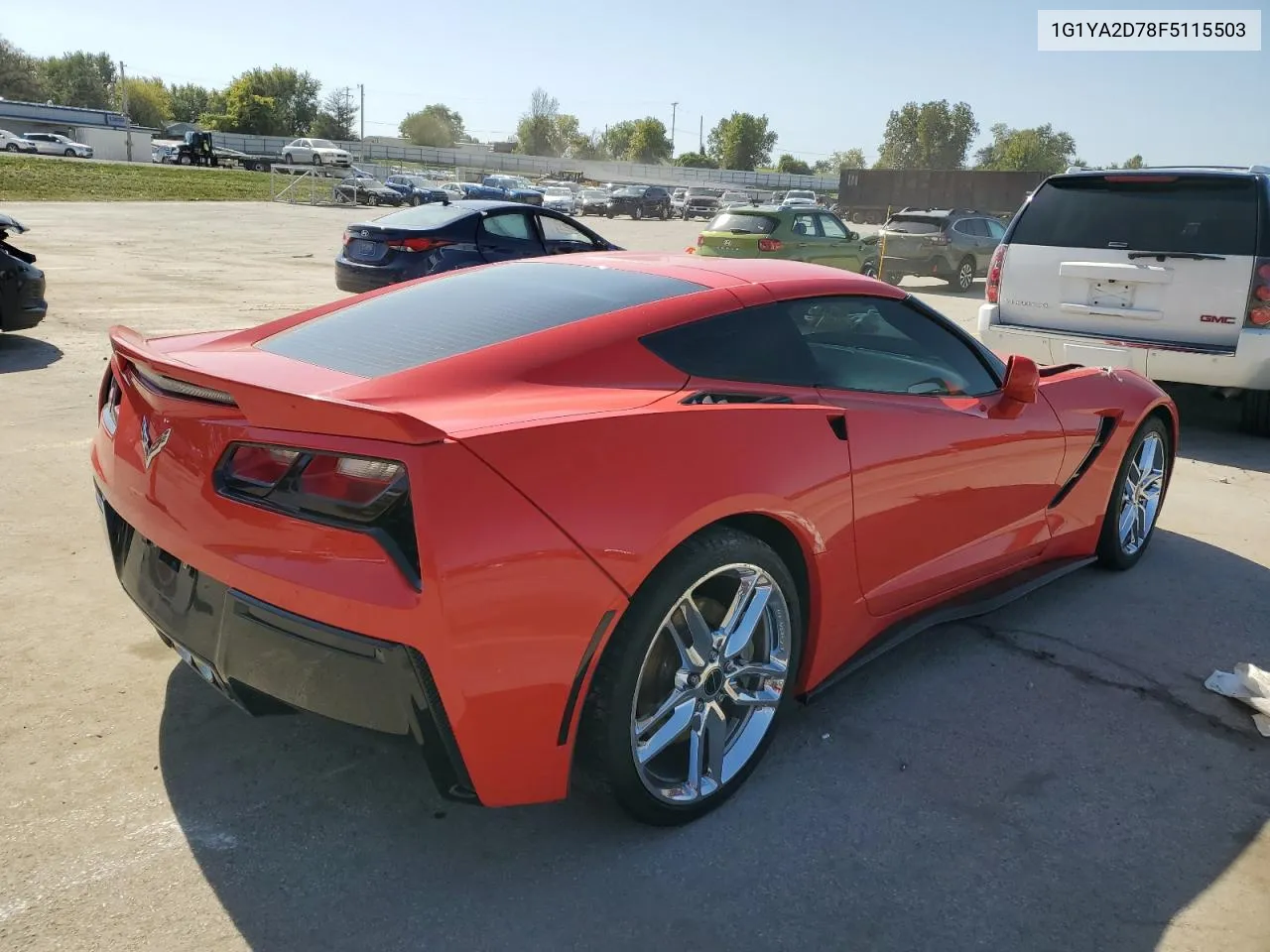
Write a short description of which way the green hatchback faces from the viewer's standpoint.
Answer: facing away from the viewer and to the right of the viewer

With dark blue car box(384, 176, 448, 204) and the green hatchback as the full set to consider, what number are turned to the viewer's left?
0

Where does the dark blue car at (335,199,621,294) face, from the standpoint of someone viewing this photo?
facing away from the viewer and to the right of the viewer

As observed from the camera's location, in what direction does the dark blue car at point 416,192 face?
facing the viewer and to the right of the viewer

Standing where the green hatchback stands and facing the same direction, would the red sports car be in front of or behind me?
behind

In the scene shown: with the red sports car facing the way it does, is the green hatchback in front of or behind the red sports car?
in front

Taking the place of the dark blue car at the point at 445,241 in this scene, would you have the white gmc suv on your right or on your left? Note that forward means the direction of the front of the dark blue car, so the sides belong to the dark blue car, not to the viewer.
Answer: on your right

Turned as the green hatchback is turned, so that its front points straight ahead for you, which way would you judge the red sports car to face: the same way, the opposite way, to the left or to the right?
the same way

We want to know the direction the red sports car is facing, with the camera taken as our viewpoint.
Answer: facing away from the viewer and to the right of the viewer

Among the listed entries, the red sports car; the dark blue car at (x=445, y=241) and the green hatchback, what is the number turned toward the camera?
0

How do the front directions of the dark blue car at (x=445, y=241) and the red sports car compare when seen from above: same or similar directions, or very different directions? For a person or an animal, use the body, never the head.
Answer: same or similar directions

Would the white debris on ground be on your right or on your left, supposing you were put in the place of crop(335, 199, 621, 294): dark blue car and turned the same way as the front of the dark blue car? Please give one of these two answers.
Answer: on your right

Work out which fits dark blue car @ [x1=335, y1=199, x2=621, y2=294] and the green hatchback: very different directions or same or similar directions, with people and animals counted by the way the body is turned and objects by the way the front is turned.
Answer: same or similar directions

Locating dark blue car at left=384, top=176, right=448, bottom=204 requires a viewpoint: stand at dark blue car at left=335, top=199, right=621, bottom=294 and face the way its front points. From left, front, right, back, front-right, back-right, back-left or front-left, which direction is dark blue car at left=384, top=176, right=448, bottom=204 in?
front-left

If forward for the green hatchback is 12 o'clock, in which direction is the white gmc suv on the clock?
The white gmc suv is roughly at 4 o'clock from the green hatchback.
